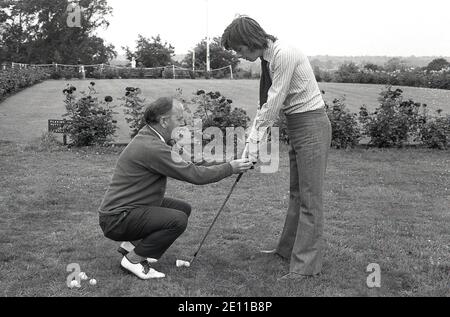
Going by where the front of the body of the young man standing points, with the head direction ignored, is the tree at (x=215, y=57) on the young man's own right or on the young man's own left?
on the young man's own right

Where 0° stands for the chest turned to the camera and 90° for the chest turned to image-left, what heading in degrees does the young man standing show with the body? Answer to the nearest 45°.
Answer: approximately 90°

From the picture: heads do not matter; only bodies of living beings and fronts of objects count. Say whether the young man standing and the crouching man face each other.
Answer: yes

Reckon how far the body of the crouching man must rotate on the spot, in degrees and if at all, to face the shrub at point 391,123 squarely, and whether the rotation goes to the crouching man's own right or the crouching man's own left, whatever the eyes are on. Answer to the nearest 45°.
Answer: approximately 45° to the crouching man's own left

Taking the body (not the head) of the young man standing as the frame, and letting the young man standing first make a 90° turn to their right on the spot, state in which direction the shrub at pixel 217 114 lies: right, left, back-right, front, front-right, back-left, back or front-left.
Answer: front

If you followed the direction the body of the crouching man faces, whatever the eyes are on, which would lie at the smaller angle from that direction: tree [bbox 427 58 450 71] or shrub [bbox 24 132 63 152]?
the tree

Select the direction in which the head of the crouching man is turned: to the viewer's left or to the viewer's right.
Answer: to the viewer's right

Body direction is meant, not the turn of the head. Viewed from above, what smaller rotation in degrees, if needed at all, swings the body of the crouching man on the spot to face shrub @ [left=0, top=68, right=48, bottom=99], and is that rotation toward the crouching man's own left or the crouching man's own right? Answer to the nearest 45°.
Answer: approximately 90° to the crouching man's own left

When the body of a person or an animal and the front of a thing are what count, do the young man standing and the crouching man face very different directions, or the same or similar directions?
very different directions

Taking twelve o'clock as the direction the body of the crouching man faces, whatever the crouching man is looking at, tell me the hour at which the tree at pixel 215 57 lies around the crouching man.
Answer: The tree is roughly at 9 o'clock from the crouching man.

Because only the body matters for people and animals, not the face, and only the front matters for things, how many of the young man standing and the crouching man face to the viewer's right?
1

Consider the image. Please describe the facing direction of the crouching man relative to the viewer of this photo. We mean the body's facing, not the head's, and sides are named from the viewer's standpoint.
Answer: facing to the right of the viewer
